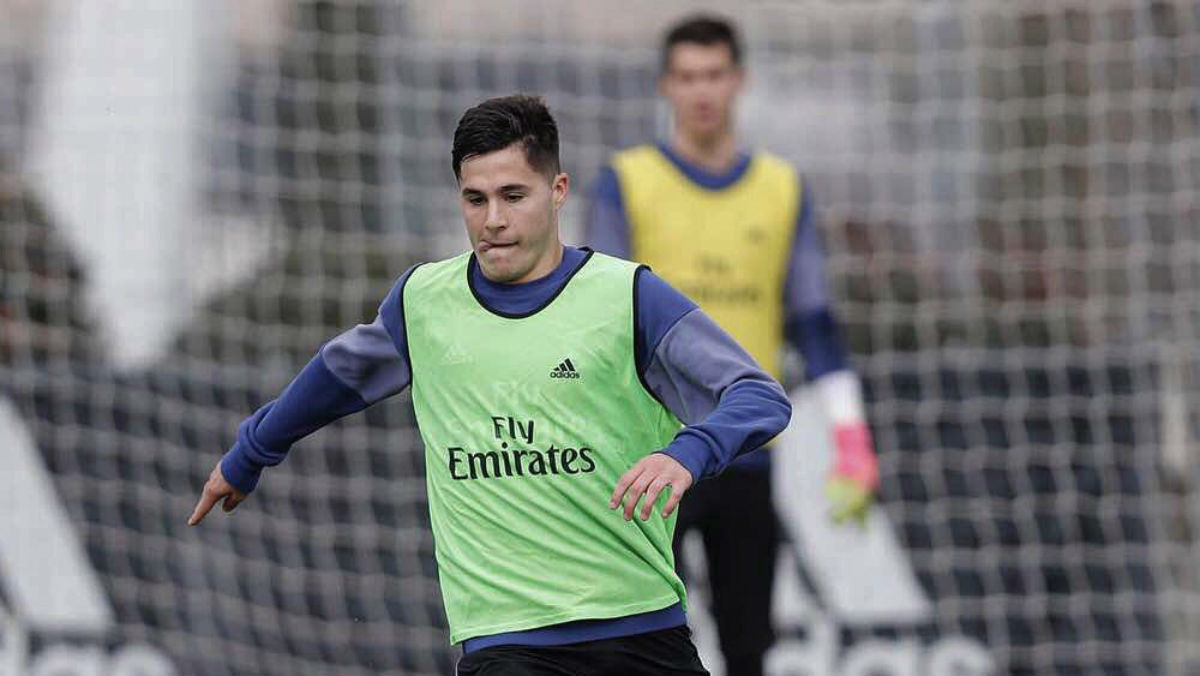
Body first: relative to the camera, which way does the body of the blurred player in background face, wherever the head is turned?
toward the camera

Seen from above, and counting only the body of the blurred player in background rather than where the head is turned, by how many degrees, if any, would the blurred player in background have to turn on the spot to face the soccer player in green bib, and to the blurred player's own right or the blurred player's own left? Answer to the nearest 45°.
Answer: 0° — they already face them

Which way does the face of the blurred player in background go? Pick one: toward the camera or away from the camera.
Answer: toward the camera

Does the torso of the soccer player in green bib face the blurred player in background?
no

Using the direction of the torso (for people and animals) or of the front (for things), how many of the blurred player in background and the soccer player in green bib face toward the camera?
2

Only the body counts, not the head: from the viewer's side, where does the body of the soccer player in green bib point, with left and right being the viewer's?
facing the viewer

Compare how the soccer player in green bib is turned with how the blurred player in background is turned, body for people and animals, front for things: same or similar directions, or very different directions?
same or similar directions
